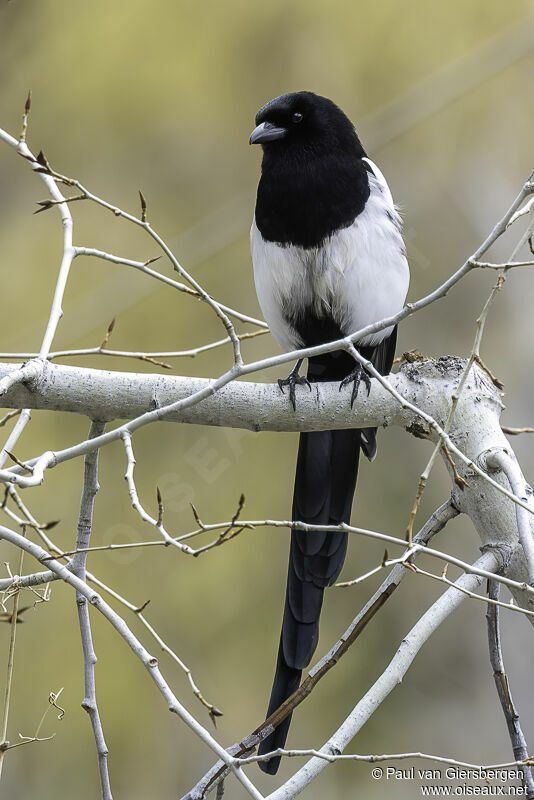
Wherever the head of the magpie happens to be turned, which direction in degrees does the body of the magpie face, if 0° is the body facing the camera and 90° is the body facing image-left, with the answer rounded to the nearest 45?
approximately 45°
